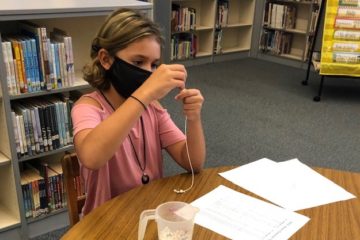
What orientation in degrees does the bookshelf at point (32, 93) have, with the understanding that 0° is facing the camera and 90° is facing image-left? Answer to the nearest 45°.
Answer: approximately 315°

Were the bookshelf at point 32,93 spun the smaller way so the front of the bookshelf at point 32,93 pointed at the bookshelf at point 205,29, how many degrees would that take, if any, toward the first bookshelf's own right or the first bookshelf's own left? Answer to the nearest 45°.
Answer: approximately 90° to the first bookshelf's own left

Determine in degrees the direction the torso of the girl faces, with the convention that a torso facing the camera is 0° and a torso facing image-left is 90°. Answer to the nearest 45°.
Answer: approximately 315°

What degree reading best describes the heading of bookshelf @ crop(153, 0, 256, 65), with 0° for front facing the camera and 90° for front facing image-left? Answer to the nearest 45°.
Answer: approximately 315°

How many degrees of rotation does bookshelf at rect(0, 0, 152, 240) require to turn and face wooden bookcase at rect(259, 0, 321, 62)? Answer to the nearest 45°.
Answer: approximately 90° to its left

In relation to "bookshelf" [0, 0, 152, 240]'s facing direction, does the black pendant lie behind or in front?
in front

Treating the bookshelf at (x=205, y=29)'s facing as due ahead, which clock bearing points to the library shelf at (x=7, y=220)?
The library shelf is roughly at 2 o'clock from the bookshelf.

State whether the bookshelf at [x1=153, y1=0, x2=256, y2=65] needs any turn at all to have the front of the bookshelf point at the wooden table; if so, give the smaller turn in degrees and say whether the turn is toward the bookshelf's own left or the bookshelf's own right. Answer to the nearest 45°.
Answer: approximately 45° to the bookshelf's own right

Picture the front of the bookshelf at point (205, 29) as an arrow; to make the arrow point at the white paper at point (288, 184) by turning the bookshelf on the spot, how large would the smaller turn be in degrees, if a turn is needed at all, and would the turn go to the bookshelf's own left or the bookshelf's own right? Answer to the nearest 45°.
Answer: approximately 45° to the bookshelf's own right
